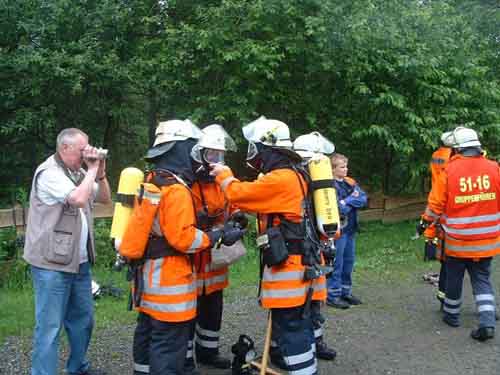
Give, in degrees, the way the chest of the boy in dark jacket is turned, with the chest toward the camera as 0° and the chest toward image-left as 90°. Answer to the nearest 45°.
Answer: approximately 315°

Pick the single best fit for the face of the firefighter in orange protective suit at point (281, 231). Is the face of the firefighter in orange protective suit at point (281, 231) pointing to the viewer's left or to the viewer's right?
to the viewer's left

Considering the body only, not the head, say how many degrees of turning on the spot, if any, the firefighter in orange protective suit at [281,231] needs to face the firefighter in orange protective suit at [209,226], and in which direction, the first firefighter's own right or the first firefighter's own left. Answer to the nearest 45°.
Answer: approximately 45° to the first firefighter's own right

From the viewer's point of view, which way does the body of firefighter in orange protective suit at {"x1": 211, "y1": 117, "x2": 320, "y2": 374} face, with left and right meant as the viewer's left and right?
facing to the left of the viewer

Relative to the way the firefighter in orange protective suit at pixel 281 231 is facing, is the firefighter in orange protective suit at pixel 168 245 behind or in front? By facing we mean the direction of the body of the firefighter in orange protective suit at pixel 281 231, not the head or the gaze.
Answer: in front

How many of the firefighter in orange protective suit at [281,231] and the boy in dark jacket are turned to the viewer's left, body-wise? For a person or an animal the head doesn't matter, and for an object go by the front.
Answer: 1

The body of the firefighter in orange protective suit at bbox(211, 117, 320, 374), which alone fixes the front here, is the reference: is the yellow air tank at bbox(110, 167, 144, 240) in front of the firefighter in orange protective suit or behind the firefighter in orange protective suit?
in front

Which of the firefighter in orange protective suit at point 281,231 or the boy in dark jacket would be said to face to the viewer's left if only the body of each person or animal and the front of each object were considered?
the firefighter in orange protective suit

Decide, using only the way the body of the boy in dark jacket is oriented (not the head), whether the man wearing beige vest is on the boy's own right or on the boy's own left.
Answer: on the boy's own right

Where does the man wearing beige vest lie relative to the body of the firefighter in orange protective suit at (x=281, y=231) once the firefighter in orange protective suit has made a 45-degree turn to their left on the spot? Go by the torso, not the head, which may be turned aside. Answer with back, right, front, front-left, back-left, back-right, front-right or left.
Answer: front-right

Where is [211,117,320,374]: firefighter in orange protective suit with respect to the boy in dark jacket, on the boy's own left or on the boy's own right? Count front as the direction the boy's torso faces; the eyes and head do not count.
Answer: on the boy's own right

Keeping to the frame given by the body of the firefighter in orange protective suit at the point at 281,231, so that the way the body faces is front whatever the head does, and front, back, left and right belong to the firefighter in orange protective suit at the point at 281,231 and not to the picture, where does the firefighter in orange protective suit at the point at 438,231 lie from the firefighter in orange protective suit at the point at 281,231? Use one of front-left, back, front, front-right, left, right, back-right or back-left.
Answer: back-right

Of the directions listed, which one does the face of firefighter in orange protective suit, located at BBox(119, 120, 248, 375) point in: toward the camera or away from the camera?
away from the camera
